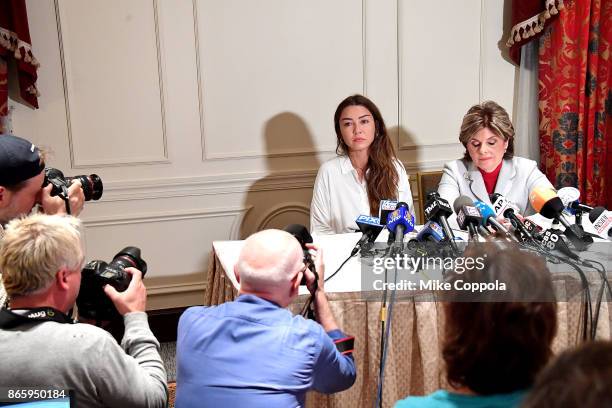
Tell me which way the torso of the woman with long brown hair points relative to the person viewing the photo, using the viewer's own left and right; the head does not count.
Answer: facing the viewer

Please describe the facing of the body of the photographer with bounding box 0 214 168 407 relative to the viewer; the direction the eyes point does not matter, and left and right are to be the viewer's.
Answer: facing away from the viewer and to the right of the viewer

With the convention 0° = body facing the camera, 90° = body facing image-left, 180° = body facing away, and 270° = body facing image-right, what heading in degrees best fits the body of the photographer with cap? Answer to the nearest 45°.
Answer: approximately 270°

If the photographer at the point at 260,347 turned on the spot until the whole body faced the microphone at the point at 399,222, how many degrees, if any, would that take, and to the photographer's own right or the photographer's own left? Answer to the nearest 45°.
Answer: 0° — they already face it

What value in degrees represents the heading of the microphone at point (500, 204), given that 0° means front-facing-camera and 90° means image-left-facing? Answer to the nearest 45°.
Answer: approximately 135°

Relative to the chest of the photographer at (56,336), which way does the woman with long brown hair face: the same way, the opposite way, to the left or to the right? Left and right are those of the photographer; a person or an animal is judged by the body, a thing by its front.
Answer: the opposite way

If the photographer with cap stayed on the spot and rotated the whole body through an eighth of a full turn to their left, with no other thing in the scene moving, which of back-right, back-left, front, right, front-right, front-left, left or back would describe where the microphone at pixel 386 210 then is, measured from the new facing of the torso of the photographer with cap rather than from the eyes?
front-right

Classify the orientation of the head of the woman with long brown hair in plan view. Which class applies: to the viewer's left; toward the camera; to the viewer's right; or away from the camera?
toward the camera

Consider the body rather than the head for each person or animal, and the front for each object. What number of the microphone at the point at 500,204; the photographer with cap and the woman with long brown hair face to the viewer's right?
1

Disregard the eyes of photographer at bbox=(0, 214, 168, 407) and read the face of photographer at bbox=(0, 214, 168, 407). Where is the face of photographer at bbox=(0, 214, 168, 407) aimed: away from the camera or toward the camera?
away from the camera

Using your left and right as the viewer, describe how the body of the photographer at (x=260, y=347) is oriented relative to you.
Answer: facing away from the viewer and to the right of the viewer

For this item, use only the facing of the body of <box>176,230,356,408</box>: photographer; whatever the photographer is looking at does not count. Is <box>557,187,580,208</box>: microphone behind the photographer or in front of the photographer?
in front
